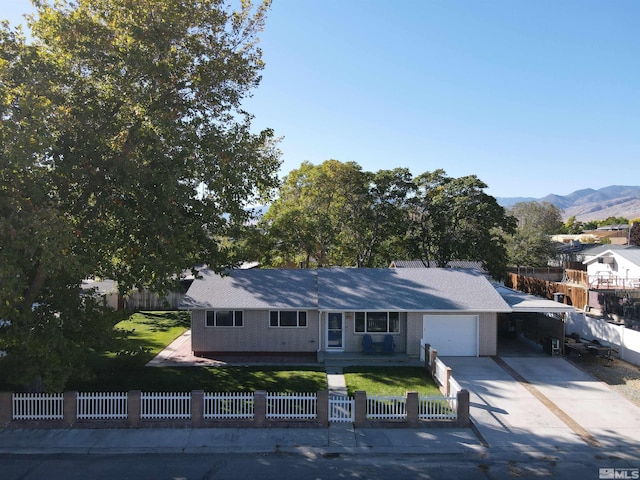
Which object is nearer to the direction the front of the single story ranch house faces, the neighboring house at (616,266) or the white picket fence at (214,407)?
the white picket fence

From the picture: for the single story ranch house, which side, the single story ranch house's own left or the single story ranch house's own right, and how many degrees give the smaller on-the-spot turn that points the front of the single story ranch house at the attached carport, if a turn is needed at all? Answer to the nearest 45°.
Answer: approximately 90° to the single story ranch house's own left

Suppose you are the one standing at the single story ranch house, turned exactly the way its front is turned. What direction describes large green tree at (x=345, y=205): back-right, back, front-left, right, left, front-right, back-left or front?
back

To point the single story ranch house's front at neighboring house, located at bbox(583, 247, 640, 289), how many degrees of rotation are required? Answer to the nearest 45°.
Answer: approximately 135° to its left

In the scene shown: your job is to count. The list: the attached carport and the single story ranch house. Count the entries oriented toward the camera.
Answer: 2

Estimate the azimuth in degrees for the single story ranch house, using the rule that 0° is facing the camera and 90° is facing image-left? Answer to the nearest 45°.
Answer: approximately 0°

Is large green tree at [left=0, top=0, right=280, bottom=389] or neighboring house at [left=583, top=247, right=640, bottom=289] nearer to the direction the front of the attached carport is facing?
the large green tree

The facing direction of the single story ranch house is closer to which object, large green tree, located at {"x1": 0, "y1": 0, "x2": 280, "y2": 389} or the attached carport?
the large green tree

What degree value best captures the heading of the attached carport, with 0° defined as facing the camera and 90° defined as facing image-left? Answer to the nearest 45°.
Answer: approximately 0°
